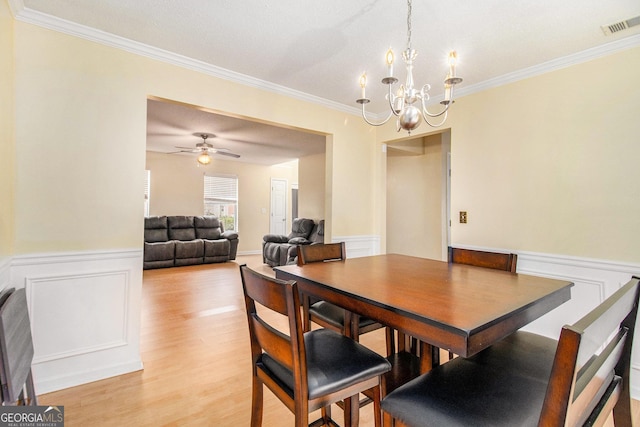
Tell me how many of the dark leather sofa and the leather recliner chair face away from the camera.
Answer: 0

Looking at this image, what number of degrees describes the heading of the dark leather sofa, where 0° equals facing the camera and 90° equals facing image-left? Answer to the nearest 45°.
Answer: approximately 315°

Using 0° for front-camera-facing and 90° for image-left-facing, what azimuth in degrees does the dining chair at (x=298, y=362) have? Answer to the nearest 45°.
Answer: approximately 225°

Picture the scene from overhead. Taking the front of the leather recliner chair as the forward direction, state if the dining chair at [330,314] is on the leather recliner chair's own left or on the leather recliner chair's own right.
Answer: on the leather recliner chair's own left

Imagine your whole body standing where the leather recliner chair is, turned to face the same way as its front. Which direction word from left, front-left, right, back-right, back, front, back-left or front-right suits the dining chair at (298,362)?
front-left

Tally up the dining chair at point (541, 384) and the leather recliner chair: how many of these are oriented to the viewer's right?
0

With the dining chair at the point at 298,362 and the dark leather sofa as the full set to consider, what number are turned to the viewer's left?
0

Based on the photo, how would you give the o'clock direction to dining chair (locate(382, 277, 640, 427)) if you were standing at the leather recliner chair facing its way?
The dining chair is roughly at 10 o'clock from the leather recliner chair.

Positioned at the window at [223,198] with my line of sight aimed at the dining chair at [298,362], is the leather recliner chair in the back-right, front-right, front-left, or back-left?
front-left

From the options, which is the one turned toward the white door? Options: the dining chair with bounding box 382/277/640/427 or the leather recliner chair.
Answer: the dining chair

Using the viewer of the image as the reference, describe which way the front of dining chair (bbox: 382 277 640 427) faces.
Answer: facing away from the viewer and to the left of the viewer

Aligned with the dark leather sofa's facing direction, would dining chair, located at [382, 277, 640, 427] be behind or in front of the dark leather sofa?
in front

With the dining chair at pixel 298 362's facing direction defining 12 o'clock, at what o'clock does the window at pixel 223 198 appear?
The window is roughly at 10 o'clock from the dining chair.

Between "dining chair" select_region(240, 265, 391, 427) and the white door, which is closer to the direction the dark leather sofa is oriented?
the dining chair

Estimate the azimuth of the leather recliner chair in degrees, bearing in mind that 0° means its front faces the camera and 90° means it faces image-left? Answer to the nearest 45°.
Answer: approximately 45°

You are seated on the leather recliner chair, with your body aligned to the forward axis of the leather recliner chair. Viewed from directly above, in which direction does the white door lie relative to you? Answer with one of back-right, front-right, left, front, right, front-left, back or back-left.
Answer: back-right

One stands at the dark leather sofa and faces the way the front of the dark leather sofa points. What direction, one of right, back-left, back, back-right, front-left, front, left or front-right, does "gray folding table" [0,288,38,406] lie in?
front-right

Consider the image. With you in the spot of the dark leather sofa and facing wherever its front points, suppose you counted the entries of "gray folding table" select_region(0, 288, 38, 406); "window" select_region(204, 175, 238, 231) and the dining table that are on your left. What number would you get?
1
